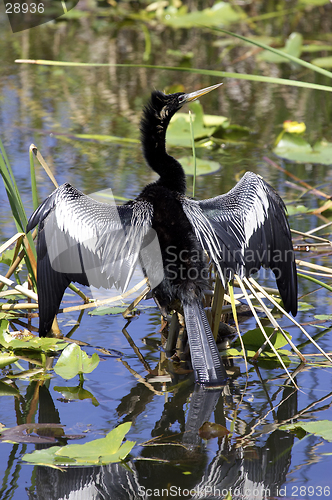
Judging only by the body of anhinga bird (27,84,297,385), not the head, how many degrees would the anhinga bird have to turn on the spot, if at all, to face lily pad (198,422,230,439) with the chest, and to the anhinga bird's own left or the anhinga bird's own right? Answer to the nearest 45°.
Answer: approximately 180°

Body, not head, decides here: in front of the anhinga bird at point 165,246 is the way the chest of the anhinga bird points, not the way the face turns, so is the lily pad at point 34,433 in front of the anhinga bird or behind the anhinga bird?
behind

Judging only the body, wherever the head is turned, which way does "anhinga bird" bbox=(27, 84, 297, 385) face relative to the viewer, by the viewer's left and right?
facing away from the viewer

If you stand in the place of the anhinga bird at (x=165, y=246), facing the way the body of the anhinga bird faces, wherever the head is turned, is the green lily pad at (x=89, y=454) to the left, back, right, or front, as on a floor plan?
back

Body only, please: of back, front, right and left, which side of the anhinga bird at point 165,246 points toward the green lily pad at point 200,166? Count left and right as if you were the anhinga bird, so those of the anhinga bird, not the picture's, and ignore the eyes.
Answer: front
